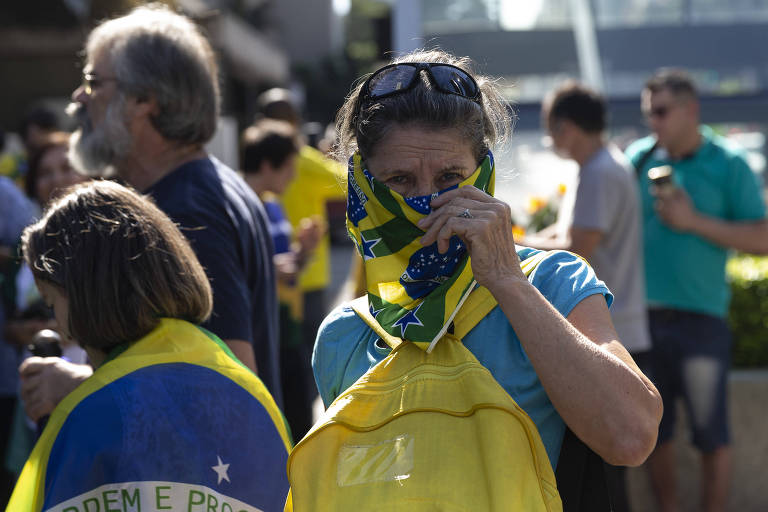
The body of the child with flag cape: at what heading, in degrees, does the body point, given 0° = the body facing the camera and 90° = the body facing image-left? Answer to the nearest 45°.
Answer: approximately 135°

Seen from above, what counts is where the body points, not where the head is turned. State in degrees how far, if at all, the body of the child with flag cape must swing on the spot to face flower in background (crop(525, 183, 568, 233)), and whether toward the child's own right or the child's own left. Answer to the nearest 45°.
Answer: approximately 90° to the child's own right

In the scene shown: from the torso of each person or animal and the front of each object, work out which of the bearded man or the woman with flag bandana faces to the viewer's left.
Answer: the bearded man

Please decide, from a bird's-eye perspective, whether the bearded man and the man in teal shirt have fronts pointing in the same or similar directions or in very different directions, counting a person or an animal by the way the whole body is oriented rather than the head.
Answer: same or similar directions

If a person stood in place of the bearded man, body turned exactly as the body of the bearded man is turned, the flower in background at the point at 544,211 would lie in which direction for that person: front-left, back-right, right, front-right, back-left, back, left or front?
back-right

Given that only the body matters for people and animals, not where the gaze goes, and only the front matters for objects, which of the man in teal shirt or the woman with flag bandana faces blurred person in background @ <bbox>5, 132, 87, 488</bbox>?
the man in teal shirt

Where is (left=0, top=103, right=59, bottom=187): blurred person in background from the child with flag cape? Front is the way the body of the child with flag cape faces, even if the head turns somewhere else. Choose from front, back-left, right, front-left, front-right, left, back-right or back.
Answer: front-right

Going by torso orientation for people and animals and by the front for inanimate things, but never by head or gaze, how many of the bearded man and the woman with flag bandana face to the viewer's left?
1

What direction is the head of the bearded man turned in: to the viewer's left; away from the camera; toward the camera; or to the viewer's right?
to the viewer's left

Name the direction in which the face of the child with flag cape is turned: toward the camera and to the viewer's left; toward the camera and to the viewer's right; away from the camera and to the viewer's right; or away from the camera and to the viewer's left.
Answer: away from the camera and to the viewer's left

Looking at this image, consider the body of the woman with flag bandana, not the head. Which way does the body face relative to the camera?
toward the camera

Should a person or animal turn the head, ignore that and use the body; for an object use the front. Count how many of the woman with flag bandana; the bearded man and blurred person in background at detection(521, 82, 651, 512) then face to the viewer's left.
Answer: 2

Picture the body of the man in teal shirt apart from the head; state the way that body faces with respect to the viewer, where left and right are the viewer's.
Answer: facing the viewer and to the left of the viewer

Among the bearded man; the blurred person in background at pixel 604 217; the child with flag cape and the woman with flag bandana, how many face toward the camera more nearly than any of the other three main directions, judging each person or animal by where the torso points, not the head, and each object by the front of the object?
1

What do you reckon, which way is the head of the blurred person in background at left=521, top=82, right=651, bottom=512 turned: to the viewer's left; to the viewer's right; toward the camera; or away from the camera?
to the viewer's left

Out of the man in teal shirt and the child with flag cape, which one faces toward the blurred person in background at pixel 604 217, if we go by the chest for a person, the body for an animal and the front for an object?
the man in teal shirt

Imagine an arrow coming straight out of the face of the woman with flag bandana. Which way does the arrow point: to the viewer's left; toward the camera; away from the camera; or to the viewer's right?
toward the camera

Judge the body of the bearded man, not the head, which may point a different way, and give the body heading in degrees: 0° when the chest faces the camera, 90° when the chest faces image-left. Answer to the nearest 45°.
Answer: approximately 90°

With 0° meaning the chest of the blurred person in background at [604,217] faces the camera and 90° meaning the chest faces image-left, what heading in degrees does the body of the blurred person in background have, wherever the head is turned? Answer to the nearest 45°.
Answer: approximately 90°

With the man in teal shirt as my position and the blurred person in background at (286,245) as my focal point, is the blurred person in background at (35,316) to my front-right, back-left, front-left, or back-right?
front-left
